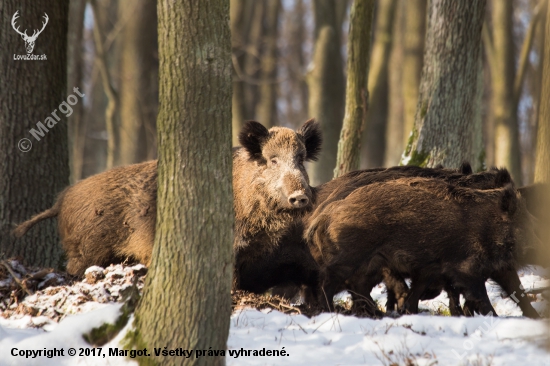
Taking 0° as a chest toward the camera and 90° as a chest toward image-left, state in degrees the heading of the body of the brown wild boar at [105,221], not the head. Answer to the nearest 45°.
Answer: approximately 270°

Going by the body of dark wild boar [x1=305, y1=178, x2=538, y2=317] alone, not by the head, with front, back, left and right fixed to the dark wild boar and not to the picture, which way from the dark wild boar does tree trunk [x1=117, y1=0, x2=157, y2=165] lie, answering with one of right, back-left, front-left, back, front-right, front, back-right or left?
back-left

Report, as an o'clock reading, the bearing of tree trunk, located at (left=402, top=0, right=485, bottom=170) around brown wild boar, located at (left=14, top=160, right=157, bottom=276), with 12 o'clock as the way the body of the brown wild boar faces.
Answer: The tree trunk is roughly at 12 o'clock from the brown wild boar.

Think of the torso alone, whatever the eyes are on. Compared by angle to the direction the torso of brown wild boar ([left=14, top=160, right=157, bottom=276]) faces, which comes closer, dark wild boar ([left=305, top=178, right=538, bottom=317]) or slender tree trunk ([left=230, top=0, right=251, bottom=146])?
the dark wild boar

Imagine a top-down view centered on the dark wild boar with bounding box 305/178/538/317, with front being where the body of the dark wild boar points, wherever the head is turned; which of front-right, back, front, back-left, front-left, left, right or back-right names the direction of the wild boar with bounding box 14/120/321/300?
back

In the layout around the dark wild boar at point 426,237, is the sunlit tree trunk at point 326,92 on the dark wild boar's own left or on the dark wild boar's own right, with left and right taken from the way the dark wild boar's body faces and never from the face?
on the dark wild boar's own left

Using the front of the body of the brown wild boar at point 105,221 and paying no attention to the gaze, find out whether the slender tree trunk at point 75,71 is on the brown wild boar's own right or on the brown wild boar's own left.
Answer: on the brown wild boar's own left

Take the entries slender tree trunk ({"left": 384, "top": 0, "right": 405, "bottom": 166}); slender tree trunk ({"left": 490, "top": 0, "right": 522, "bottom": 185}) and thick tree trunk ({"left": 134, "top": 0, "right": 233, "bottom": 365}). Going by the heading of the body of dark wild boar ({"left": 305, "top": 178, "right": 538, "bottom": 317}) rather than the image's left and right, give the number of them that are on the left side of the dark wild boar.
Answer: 2
